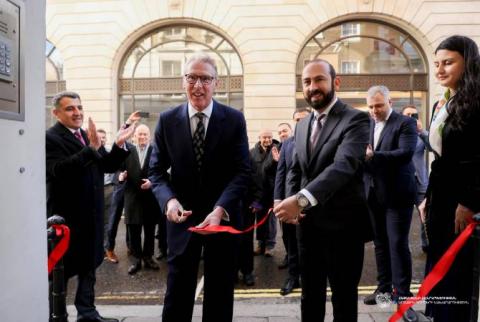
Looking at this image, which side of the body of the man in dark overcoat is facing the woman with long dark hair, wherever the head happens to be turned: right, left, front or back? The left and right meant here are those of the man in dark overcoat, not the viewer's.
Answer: front

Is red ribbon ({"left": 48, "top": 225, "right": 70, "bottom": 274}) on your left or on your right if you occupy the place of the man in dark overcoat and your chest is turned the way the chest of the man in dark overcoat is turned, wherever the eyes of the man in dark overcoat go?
on your right

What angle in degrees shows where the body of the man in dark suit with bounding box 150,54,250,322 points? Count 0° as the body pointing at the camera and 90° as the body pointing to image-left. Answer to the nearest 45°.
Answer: approximately 0°

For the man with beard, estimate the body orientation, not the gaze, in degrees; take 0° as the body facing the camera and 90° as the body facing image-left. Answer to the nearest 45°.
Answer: approximately 45°

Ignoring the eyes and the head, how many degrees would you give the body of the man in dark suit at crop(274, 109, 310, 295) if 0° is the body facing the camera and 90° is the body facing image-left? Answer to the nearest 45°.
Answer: approximately 45°

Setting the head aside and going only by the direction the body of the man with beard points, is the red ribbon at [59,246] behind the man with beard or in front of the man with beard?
in front

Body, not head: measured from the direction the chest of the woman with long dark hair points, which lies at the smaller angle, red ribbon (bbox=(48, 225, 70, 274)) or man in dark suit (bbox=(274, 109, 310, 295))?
the red ribbon

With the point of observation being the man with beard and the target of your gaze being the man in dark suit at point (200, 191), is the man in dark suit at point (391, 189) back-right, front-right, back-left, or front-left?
back-right

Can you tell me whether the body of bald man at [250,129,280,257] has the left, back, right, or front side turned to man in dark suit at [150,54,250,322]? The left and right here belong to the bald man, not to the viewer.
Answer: front

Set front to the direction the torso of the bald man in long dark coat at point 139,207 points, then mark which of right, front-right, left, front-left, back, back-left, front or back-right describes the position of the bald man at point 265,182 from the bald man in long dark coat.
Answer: left

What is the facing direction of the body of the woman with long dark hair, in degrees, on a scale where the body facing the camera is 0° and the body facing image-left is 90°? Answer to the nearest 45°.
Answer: approximately 45°
